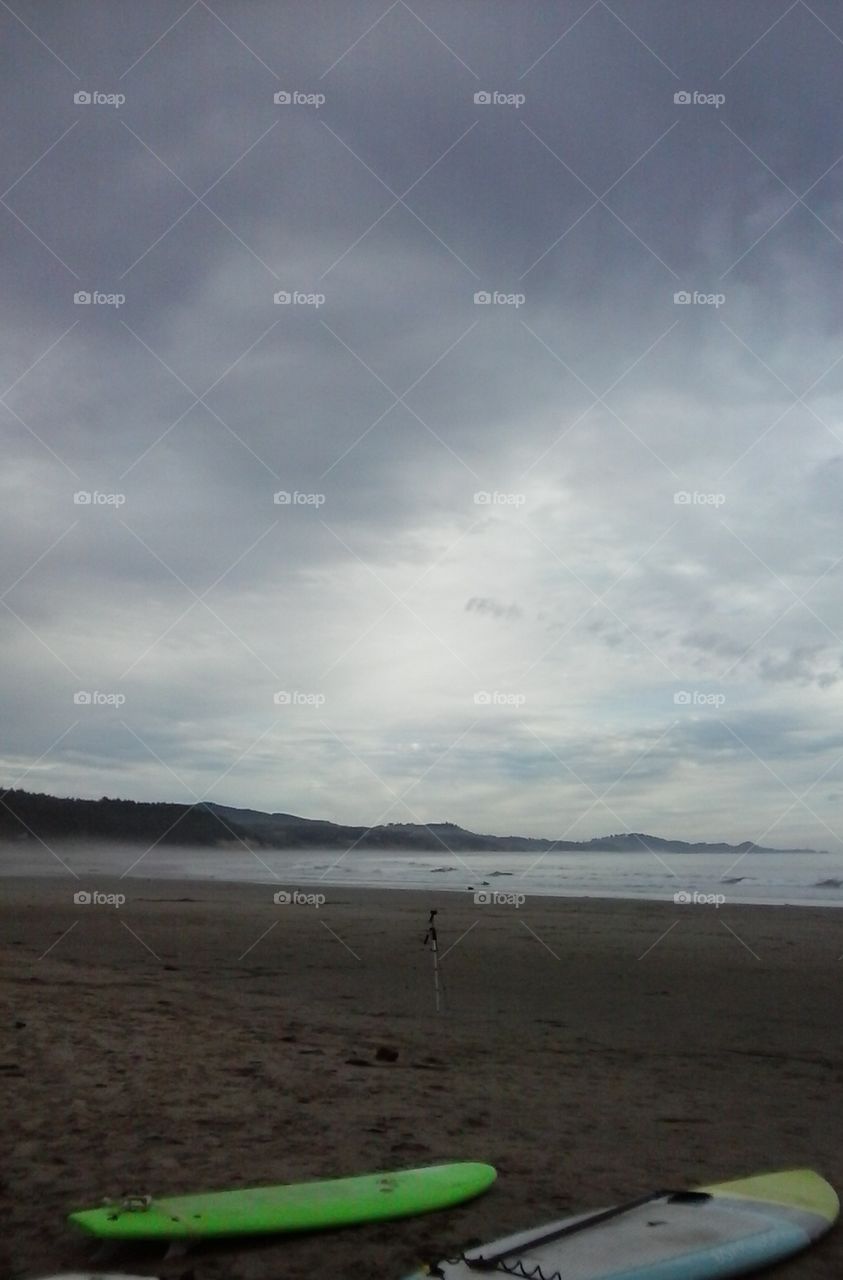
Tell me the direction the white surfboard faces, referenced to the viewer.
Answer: facing away from the viewer and to the right of the viewer

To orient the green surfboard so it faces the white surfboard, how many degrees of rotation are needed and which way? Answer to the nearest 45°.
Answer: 0° — it already faces it

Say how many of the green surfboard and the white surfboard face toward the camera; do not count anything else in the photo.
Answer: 0

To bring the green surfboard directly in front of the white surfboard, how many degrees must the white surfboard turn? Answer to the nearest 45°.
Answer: approximately 135° to its left

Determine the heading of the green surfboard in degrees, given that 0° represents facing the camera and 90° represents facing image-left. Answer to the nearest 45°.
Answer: approximately 270°
